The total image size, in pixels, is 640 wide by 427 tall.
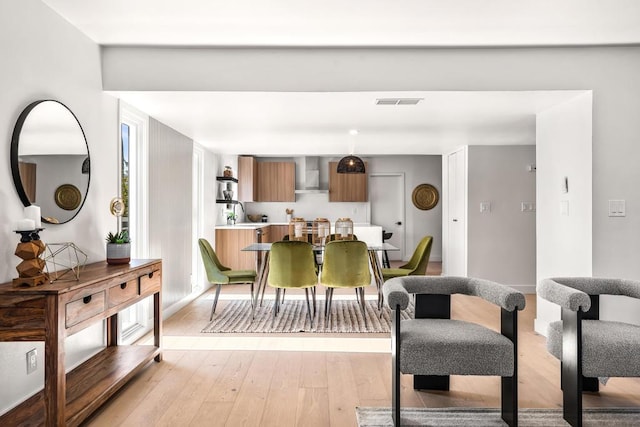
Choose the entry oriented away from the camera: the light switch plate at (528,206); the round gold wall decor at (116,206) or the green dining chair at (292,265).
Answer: the green dining chair

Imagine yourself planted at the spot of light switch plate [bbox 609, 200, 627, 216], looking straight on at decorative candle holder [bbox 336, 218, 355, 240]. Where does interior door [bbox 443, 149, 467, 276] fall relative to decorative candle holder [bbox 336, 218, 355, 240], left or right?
right

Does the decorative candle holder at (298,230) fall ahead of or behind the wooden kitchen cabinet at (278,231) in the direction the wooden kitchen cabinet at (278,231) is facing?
ahead

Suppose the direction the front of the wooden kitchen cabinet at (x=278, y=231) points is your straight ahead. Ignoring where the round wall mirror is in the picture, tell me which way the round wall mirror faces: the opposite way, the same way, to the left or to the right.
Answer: to the left

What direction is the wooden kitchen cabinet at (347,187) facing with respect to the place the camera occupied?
facing the viewer

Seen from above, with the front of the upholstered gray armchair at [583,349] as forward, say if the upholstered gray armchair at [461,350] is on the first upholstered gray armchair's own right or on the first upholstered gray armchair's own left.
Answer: on the first upholstered gray armchair's own right

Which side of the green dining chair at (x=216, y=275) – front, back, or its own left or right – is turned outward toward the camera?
right

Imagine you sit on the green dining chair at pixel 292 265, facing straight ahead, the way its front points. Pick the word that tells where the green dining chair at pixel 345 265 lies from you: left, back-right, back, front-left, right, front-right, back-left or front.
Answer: right

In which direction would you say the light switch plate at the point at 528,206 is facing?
toward the camera

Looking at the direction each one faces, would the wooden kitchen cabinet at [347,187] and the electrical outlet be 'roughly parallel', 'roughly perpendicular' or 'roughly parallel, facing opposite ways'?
roughly perpendicular

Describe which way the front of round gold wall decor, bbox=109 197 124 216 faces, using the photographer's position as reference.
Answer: facing the viewer and to the right of the viewer

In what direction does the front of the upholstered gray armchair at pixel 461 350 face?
toward the camera
